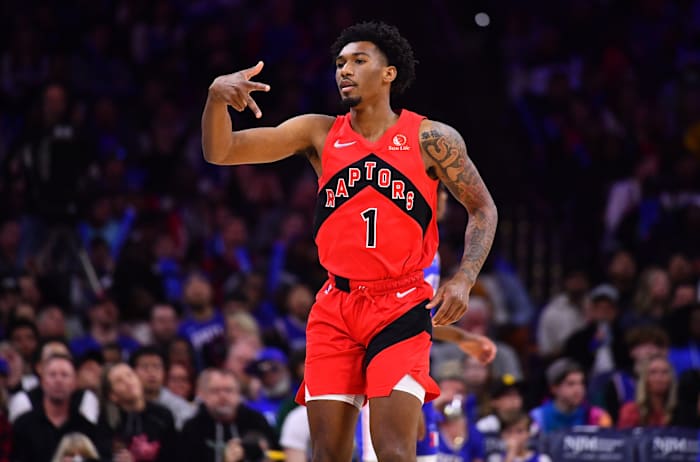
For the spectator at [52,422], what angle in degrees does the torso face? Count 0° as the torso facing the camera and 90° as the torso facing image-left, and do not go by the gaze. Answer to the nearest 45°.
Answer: approximately 0°

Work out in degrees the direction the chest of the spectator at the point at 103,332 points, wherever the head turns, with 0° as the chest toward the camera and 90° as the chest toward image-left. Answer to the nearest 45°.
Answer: approximately 0°
